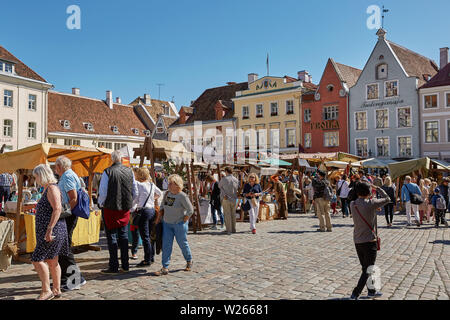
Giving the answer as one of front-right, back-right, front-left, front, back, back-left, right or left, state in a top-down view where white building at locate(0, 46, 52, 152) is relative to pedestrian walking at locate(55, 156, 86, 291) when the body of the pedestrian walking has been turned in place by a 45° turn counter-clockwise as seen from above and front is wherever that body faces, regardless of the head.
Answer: back-right

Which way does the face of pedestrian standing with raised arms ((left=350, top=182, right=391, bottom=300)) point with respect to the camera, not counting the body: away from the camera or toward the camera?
away from the camera

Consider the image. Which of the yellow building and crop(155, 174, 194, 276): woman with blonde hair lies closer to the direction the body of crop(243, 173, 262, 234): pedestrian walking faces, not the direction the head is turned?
the woman with blonde hair

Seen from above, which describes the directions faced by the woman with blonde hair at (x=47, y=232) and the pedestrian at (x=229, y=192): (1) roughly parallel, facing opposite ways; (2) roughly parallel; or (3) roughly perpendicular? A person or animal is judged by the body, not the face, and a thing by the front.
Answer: roughly perpendicular

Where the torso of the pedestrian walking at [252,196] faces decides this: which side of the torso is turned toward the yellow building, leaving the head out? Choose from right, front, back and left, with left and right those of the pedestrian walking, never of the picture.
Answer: back
